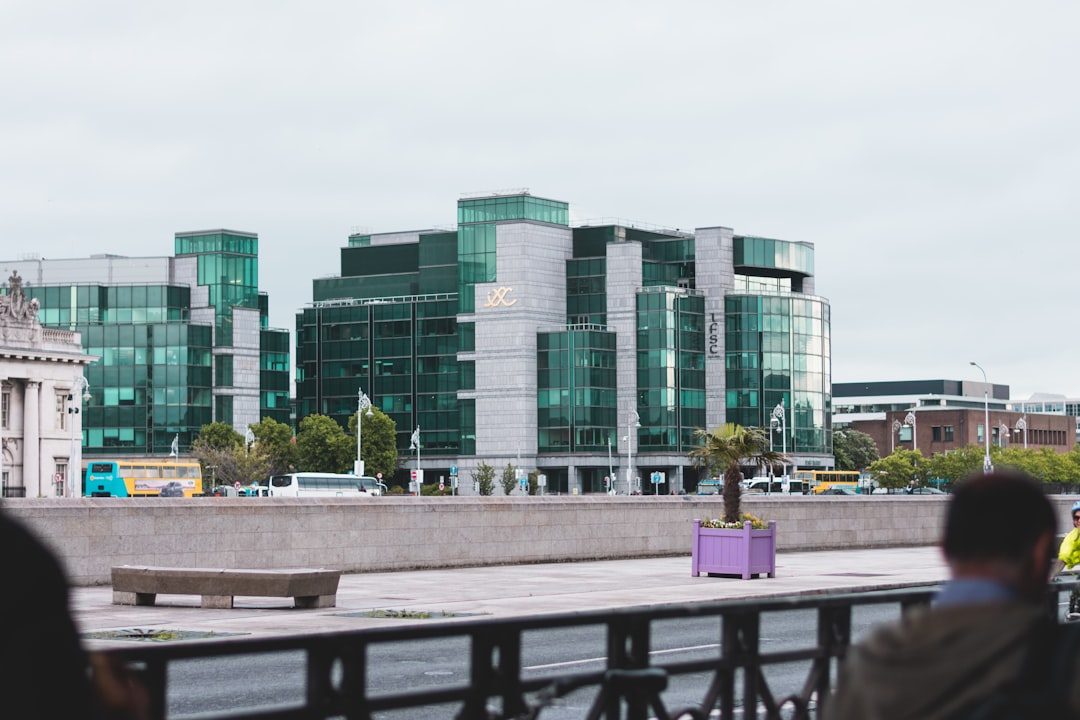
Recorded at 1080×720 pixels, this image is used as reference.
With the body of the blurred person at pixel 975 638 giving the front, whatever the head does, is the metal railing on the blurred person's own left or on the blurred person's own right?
on the blurred person's own left

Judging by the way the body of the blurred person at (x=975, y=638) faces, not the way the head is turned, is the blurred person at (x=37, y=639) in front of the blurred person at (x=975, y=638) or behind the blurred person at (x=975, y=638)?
behind

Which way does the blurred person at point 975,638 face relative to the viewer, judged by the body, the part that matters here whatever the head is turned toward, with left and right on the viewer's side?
facing away from the viewer and to the right of the viewer

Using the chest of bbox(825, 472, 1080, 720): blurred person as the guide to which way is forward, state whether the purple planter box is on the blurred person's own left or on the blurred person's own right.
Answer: on the blurred person's own left

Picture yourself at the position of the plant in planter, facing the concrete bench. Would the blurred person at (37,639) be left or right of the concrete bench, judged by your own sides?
left

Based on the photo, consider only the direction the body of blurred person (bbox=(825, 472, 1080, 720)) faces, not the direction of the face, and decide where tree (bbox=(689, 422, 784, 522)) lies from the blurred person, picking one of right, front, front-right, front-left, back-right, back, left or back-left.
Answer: front-left

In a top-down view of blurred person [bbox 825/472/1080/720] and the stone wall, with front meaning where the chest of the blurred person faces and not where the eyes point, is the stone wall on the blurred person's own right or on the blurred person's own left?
on the blurred person's own left

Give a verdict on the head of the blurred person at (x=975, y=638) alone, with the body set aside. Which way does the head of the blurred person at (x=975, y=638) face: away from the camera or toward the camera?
away from the camera
